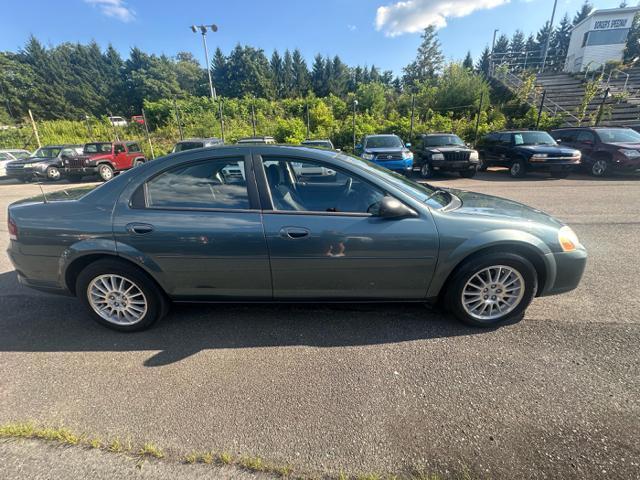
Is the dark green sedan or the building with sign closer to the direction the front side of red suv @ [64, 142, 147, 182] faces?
the dark green sedan

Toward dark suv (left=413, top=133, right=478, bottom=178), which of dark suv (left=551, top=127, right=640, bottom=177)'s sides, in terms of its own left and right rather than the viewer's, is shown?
right

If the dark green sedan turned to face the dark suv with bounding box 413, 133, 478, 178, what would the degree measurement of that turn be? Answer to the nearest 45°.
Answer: approximately 45° to its left

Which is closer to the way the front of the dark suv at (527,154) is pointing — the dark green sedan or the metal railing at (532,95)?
the dark green sedan

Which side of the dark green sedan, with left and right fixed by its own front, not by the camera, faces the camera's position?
right

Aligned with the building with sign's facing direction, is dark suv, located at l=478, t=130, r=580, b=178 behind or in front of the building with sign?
in front

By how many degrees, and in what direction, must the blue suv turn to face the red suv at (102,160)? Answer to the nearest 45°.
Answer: approximately 90° to its right

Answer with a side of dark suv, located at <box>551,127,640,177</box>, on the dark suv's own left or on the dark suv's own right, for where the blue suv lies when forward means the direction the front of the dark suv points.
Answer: on the dark suv's own right

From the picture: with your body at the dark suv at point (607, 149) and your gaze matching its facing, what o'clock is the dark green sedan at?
The dark green sedan is roughly at 2 o'clock from the dark suv.

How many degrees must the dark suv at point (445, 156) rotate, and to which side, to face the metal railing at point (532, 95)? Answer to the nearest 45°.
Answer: approximately 135° to its left

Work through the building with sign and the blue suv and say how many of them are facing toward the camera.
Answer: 2

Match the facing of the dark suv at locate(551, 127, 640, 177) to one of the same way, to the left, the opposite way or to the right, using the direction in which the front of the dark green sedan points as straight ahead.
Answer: to the right
